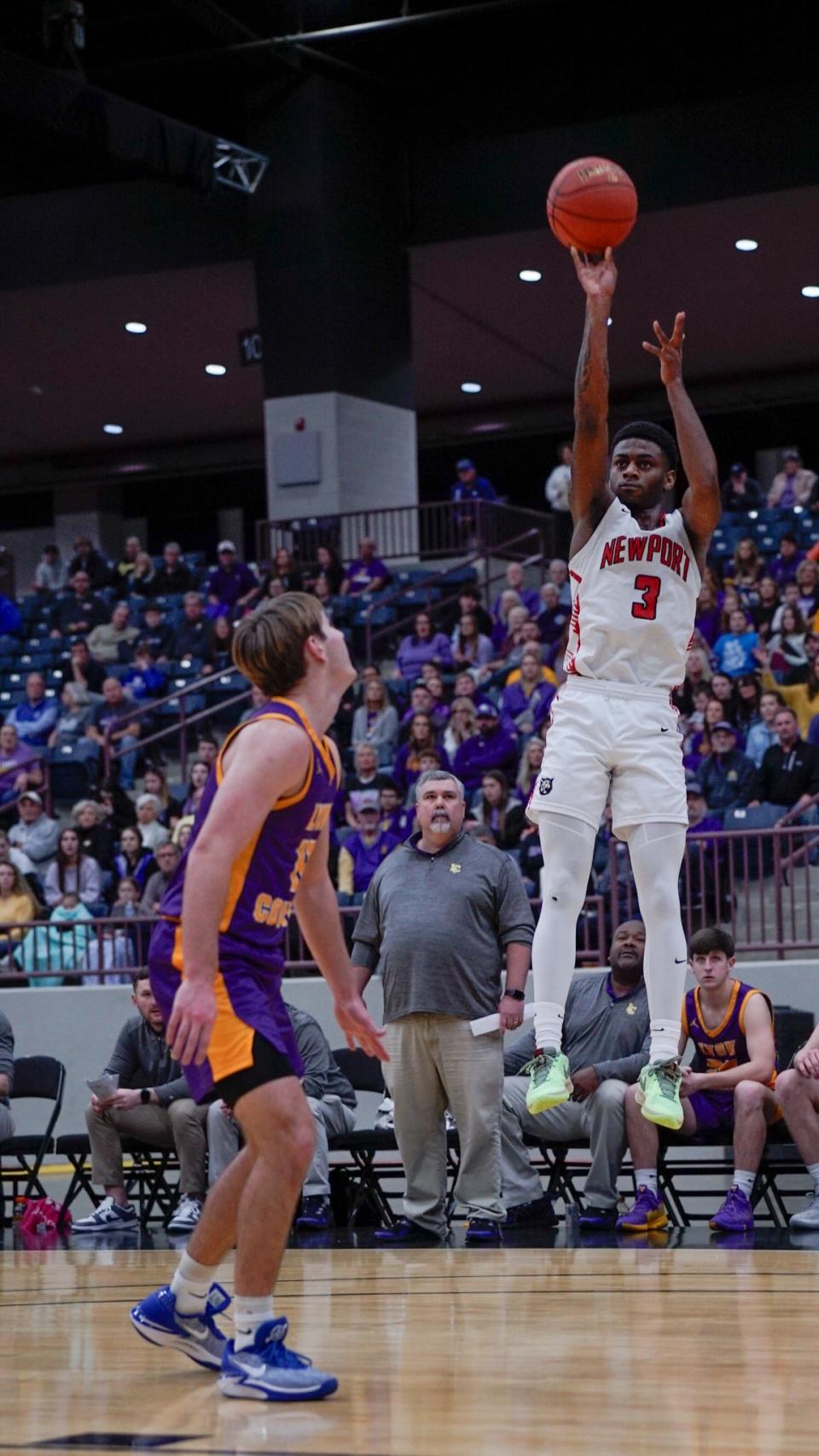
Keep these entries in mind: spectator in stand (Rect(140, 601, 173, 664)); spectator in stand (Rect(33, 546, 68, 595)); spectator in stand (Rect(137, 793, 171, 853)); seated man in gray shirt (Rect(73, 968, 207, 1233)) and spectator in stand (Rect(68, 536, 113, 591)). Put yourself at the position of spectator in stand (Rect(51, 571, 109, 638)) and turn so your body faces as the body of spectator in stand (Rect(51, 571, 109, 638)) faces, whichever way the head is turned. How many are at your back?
2

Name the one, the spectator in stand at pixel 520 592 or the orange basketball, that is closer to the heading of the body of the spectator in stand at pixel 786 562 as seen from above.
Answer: the orange basketball

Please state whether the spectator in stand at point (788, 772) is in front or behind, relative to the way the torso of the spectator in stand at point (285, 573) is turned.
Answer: in front

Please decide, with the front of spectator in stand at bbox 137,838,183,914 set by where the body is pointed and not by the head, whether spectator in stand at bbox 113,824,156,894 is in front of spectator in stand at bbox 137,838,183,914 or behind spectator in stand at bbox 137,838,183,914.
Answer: behind

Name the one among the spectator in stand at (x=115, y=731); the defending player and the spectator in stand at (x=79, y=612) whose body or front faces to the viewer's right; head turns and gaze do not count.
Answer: the defending player

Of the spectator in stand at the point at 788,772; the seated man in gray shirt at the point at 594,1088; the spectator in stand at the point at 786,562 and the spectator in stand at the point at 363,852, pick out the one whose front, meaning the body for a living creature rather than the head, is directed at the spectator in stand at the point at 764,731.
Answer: the spectator in stand at the point at 786,562

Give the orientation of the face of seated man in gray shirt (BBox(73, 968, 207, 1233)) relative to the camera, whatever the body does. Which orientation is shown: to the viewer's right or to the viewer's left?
to the viewer's right

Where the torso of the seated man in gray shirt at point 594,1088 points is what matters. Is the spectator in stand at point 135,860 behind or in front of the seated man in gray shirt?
behind

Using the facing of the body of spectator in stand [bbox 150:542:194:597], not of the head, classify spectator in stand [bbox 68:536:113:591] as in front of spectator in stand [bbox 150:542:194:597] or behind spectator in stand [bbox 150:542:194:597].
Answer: behind
